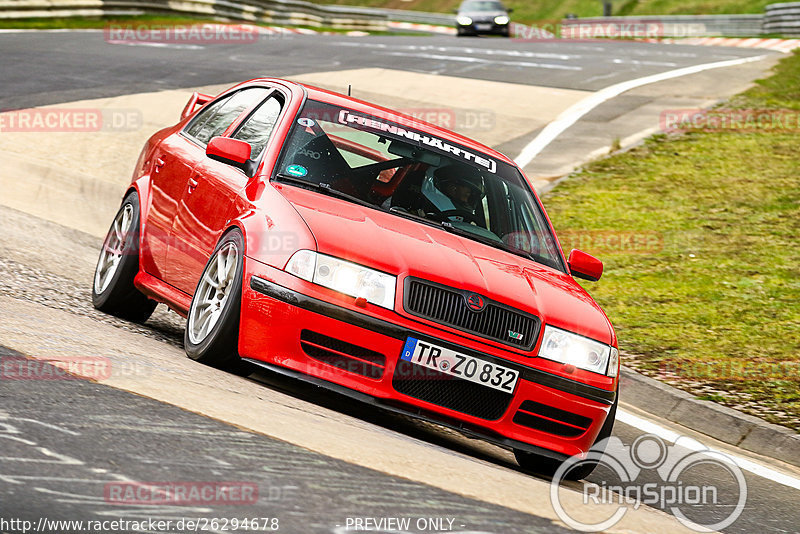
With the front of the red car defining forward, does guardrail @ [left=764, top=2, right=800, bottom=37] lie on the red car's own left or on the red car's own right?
on the red car's own left

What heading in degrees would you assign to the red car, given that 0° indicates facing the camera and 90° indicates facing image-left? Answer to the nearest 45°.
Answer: approximately 315°

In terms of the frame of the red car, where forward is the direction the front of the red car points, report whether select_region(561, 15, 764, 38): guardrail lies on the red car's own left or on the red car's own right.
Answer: on the red car's own left

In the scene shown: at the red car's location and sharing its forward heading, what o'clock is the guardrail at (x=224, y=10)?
The guardrail is roughly at 7 o'clock from the red car.
